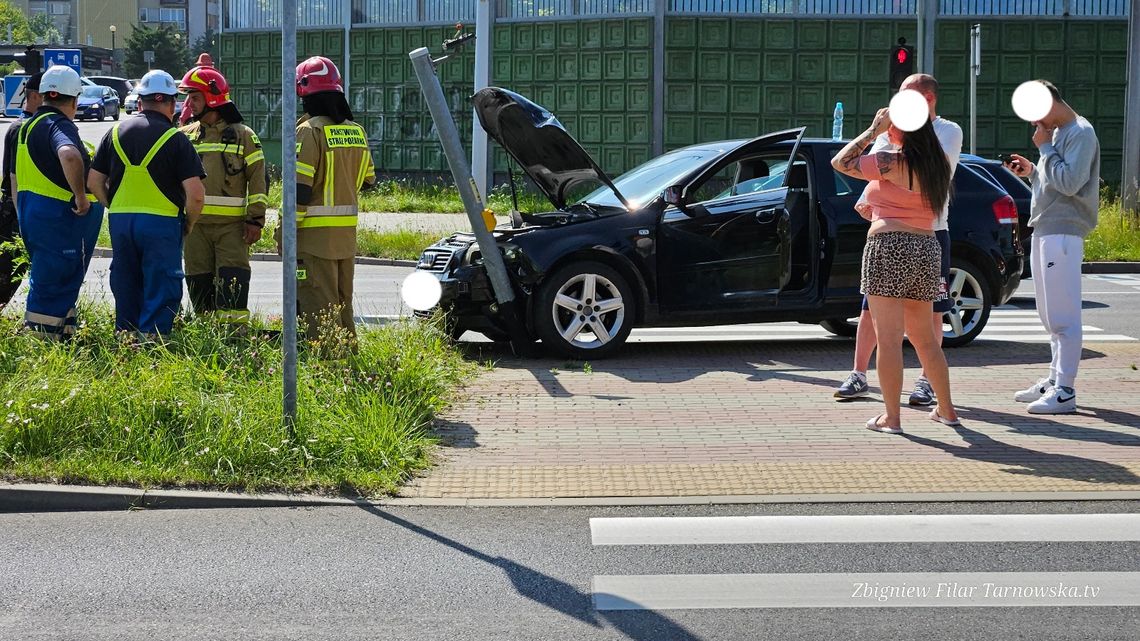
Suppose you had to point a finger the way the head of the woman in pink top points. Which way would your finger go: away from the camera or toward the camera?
away from the camera

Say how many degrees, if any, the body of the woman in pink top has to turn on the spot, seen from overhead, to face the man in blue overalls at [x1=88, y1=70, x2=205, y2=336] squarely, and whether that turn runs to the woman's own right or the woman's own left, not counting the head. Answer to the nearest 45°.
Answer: approximately 45° to the woman's own left

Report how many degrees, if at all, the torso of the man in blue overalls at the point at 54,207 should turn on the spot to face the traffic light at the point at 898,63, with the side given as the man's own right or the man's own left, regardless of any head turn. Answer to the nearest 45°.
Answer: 0° — they already face it

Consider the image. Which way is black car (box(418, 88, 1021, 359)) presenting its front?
to the viewer's left

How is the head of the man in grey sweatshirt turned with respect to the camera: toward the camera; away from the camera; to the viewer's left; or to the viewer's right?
to the viewer's left

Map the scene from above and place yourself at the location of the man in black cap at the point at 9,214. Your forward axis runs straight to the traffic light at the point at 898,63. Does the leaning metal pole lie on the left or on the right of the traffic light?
right

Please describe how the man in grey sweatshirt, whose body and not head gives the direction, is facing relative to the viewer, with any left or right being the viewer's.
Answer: facing to the left of the viewer

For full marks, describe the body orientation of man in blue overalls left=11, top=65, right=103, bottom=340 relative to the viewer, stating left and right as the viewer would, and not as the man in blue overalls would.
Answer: facing away from the viewer and to the right of the viewer
